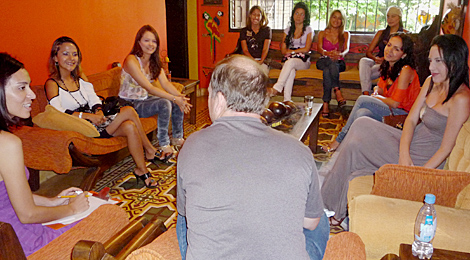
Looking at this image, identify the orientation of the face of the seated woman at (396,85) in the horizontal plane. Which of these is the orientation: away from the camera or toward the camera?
toward the camera

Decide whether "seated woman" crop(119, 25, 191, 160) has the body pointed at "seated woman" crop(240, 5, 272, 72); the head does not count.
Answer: no

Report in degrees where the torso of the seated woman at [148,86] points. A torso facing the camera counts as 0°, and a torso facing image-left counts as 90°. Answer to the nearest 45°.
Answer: approximately 315°

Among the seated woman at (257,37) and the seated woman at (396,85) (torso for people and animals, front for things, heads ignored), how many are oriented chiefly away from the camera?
0

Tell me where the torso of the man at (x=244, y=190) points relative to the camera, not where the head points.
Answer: away from the camera

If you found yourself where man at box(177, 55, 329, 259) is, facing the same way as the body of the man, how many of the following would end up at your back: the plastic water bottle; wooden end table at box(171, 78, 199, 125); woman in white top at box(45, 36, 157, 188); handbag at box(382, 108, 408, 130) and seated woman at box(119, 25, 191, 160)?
0

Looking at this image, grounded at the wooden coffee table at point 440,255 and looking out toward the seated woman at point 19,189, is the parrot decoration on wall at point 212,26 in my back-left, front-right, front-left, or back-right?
front-right

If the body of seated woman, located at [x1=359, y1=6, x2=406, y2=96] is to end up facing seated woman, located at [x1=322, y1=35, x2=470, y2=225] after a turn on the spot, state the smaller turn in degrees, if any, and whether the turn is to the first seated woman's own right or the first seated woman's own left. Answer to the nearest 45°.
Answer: approximately 45° to the first seated woman's own left

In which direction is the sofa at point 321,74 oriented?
toward the camera

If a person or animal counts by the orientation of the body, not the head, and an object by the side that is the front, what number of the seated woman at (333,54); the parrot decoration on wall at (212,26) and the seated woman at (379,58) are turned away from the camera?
0

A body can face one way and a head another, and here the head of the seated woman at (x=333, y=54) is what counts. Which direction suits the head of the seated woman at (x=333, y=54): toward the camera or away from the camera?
toward the camera

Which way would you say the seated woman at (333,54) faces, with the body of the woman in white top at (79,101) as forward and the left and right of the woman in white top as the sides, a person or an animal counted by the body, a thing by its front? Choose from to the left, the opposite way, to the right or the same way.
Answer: to the right

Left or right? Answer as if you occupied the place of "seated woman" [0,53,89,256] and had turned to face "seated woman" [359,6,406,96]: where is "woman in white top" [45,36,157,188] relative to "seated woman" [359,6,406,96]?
left

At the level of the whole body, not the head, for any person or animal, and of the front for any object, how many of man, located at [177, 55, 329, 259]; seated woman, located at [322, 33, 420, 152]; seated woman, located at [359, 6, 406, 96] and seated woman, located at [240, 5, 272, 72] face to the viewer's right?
0

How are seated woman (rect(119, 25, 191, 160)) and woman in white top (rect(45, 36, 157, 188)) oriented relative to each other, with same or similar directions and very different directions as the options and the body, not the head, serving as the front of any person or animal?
same or similar directions

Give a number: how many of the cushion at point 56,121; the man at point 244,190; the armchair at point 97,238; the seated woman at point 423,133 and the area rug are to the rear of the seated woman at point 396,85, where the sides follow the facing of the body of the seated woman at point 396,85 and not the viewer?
0

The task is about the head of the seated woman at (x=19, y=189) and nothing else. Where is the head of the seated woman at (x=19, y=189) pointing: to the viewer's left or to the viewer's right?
to the viewer's right

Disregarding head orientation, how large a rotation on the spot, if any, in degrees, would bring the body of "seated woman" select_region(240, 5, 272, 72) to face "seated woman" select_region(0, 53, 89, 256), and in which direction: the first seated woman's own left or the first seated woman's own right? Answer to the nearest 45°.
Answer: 0° — they already face them

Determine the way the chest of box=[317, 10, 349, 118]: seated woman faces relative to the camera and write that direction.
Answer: toward the camera

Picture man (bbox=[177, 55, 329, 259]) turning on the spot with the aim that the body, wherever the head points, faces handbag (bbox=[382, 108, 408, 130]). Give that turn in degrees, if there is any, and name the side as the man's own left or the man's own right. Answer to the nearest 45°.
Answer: approximately 45° to the man's own right
